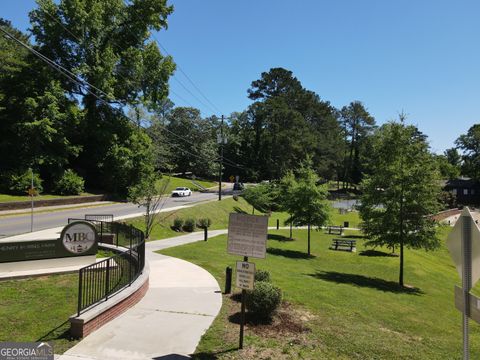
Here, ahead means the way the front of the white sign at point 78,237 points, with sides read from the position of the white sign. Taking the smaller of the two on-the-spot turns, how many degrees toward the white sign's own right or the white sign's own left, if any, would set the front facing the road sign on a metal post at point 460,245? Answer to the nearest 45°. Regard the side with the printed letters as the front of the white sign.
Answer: approximately 45° to the white sign's own left

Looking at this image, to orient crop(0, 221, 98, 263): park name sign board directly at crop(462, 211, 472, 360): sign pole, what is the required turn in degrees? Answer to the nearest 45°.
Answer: approximately 45° to its left

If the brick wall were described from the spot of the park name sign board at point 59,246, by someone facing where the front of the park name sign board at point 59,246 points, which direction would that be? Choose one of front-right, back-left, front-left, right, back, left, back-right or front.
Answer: front

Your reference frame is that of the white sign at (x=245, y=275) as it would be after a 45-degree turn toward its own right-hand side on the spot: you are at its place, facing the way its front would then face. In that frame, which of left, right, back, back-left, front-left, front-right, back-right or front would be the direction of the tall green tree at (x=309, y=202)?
back-right

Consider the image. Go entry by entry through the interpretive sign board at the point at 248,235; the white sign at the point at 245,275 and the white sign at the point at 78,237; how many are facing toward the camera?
3

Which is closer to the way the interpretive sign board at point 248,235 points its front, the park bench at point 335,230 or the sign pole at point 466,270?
the sign pole

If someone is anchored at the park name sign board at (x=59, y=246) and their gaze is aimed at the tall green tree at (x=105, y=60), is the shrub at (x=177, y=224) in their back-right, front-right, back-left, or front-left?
front-right

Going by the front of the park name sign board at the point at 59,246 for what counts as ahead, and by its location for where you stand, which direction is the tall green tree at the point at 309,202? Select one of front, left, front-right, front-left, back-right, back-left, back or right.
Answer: back-left

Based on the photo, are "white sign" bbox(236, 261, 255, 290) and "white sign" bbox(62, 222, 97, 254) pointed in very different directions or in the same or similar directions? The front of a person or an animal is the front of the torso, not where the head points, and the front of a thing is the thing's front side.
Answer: same or similar directions

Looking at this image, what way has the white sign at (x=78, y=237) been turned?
toward the camera

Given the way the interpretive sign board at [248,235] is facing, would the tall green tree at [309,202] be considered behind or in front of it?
behind

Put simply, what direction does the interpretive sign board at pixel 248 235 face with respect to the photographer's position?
facing the viewer

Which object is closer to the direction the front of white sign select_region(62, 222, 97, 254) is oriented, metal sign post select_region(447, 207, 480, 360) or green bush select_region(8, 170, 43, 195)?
the metal sign post

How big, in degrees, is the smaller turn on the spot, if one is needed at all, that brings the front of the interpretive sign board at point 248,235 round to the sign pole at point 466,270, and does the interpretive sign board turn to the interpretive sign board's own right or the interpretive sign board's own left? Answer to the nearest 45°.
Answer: approximately 45° to the interpretive sign board's own left

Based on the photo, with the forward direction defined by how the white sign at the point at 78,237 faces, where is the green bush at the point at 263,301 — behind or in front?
in front

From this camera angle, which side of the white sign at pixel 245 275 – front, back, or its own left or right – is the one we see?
front

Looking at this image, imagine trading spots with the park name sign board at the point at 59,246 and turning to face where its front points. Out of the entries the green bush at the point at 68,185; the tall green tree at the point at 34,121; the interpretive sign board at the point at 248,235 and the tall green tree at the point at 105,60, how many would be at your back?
3
